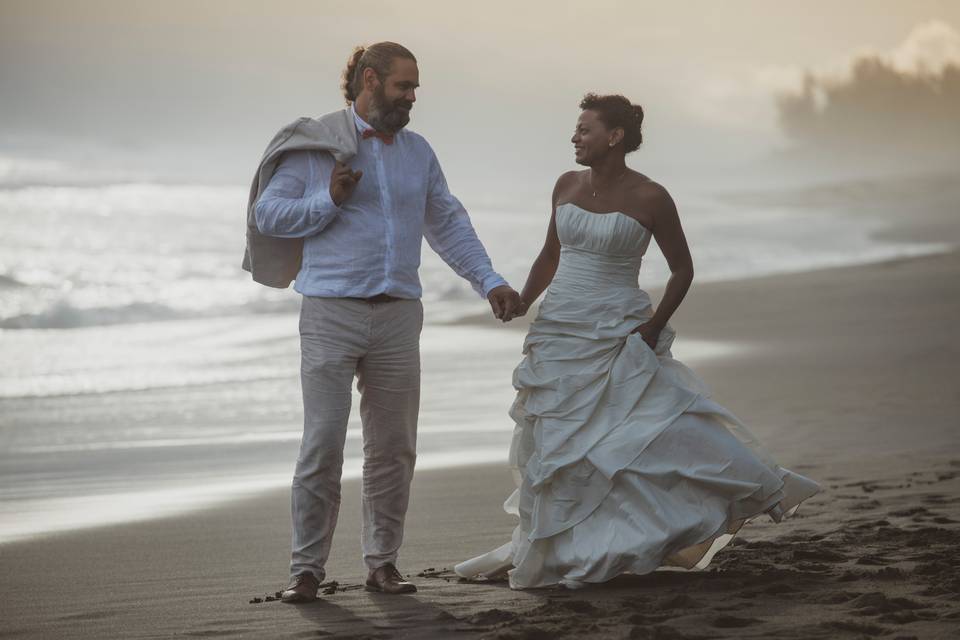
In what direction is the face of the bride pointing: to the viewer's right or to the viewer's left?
to the viewer's left

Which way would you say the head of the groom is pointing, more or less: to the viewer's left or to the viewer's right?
to the viewer's right

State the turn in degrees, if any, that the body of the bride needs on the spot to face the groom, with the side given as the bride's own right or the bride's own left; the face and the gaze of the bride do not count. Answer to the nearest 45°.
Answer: approximately 45° to the bride's own right

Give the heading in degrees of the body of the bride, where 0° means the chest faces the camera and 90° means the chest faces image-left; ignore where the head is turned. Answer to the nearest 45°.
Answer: approximately 45°
